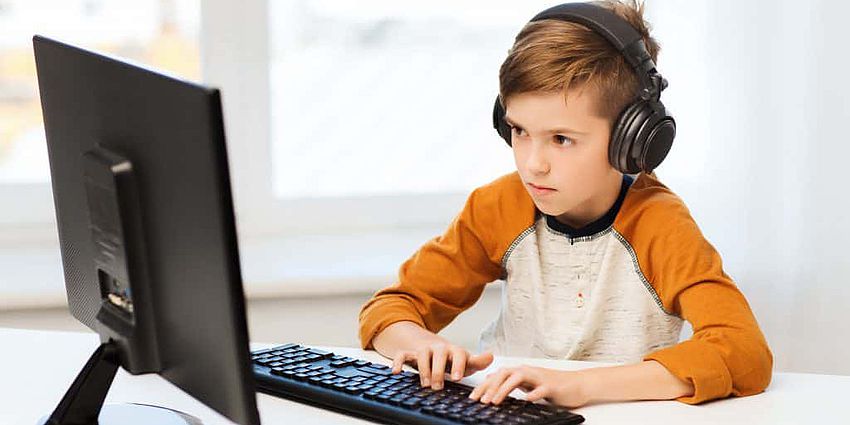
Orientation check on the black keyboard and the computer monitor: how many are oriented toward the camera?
0

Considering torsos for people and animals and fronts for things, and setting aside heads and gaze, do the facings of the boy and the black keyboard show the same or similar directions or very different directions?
very different directions

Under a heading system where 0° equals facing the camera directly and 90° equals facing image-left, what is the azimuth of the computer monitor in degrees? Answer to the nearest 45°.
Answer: approximately 225°

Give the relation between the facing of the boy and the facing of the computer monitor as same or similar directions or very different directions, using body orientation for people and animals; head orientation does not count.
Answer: very different directions

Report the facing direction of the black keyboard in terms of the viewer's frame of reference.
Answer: facing away from the viewer and to the right of the viewer
